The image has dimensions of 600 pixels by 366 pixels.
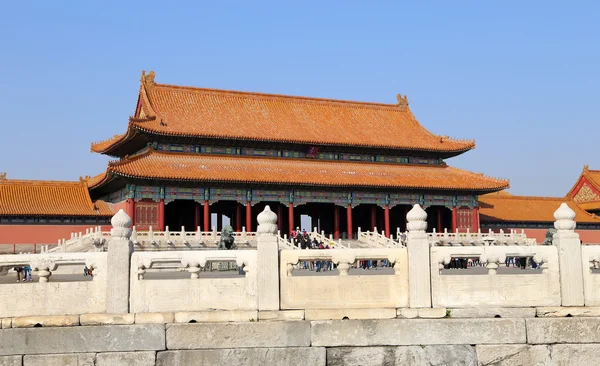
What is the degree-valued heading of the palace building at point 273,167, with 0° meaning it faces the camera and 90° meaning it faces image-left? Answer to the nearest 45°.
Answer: approximately 0°

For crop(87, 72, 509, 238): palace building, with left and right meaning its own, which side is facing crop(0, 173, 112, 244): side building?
right

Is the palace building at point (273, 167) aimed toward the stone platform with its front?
yes

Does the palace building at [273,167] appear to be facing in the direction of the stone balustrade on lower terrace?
yes
